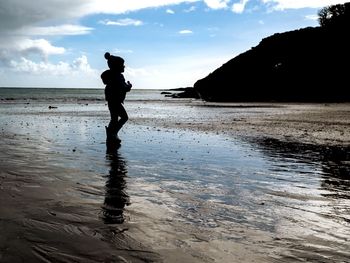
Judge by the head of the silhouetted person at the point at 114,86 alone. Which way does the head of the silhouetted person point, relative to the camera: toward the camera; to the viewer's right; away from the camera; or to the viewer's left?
to the viewer's right

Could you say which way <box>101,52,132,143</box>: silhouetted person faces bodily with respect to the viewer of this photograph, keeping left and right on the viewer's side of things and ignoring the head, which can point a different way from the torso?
facing to the right of the viewer
